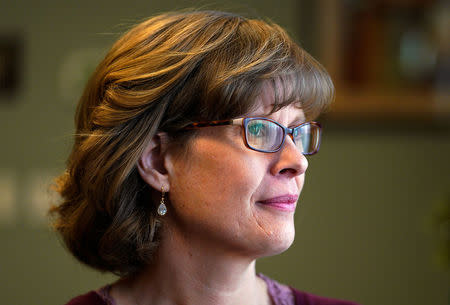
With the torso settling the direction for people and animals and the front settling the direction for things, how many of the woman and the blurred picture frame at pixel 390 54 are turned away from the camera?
0

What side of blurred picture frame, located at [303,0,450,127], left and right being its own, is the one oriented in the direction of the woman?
front

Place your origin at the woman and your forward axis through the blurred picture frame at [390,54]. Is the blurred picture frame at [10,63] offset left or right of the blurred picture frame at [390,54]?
left

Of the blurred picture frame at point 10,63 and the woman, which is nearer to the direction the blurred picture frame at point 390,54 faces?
the woman

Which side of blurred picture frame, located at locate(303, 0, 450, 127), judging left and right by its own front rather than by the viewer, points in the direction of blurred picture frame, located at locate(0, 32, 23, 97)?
right

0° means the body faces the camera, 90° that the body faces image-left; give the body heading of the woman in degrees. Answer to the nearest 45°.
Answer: approximately 315°

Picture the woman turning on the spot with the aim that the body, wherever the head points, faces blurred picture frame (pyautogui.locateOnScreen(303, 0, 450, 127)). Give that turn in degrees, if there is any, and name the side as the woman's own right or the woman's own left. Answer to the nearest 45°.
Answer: approximately 90° to the woman's own left

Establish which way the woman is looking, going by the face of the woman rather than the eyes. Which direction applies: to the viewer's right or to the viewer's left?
to the viewer's right

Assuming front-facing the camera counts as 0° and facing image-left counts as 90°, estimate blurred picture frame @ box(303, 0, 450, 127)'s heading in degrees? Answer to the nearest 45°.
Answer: approximately 0°
